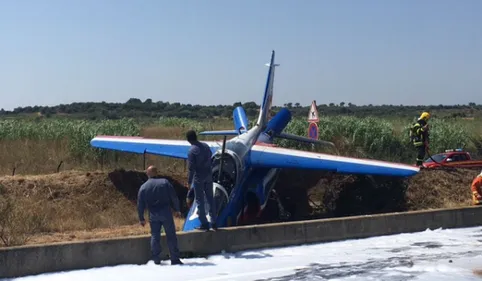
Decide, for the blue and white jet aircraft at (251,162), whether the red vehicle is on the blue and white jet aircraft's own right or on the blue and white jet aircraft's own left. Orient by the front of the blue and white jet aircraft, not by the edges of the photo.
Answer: on the blue and white jet aircraft's own left

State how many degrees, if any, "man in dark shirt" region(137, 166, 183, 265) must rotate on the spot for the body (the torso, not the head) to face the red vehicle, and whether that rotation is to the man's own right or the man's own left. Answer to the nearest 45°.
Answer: approximately 45° to the man's own right

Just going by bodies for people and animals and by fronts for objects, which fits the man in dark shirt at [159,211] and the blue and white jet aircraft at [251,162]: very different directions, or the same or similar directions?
very different directions

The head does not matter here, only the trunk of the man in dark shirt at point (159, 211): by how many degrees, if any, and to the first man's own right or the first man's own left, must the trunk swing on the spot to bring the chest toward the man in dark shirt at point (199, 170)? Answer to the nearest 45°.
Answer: approximately 45° to the first man's own right

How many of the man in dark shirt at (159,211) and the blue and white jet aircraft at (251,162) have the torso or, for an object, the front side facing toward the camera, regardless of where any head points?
1

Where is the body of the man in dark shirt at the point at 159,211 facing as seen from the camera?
away from the camera
